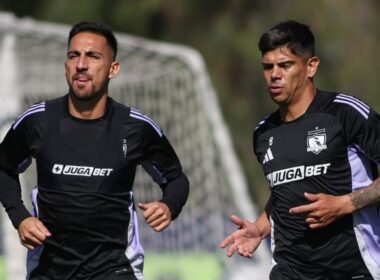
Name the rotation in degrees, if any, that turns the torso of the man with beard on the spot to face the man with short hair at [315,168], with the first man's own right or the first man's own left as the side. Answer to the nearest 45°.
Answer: approximately 90° to the first man's own left

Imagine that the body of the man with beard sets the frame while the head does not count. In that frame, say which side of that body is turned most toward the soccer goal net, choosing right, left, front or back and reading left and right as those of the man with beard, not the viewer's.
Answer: back

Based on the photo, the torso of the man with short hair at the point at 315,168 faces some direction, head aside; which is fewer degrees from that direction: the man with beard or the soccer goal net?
the man with beard

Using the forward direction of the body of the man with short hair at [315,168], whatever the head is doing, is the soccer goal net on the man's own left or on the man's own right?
on the man's own right

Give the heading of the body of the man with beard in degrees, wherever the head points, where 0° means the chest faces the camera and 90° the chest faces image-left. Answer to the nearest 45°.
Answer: approximately 0°

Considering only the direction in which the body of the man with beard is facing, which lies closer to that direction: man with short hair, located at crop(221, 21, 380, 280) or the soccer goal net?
the man with short hair
